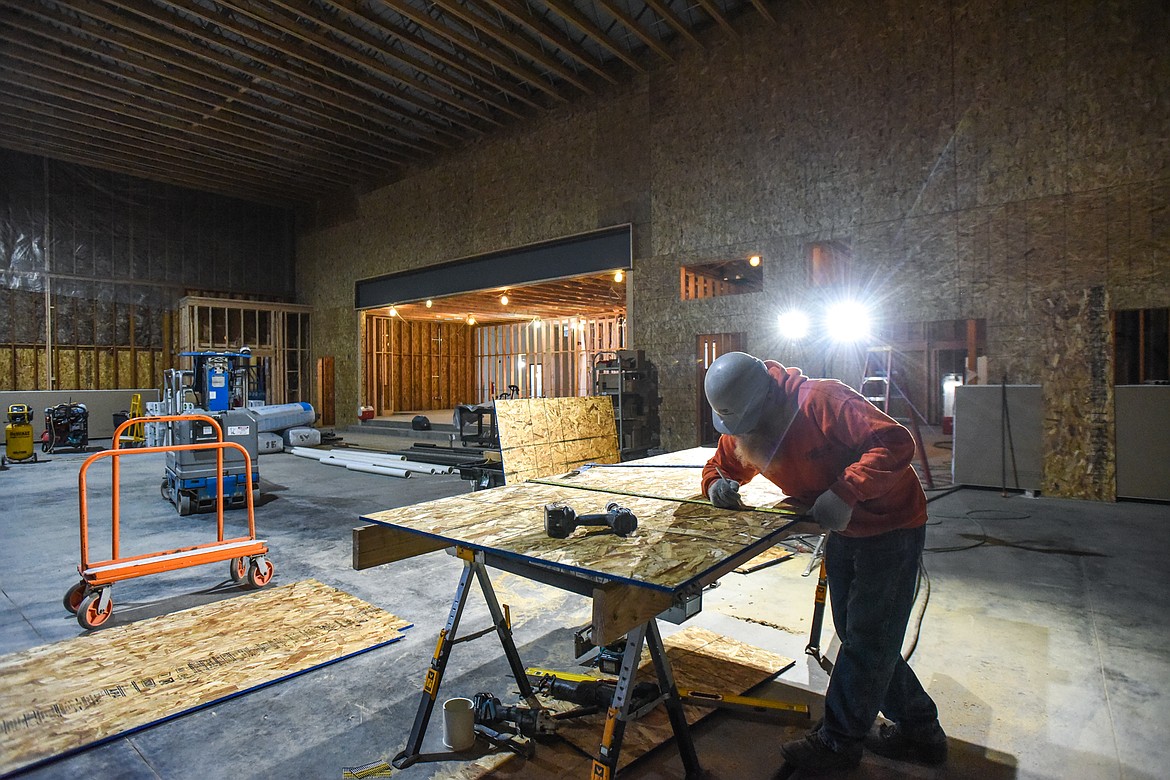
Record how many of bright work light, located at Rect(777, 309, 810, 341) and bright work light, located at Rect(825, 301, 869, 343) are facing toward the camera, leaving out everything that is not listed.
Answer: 2

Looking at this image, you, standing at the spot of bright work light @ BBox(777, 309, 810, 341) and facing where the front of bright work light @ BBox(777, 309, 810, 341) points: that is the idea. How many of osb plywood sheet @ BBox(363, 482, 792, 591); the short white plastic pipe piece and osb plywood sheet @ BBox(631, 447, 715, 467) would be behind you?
0

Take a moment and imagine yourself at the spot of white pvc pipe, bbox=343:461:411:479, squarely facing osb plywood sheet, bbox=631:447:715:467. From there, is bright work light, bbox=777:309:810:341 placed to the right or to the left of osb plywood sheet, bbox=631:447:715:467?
left

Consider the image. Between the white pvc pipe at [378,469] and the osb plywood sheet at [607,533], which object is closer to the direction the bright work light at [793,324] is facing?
the osb plywood sheet

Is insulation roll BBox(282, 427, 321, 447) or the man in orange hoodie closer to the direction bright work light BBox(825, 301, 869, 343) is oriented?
the man in orange hoodie

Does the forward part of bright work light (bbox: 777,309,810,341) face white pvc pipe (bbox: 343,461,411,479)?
no

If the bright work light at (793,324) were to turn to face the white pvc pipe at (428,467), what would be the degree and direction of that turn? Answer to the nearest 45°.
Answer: approximately 90° to its right

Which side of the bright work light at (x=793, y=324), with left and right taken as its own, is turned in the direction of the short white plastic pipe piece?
front

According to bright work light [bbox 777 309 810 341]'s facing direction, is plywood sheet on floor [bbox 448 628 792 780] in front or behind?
in front

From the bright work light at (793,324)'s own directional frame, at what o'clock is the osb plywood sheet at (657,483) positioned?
The osb plywood sheet is roughly at 12 o'clock from the bright work light.

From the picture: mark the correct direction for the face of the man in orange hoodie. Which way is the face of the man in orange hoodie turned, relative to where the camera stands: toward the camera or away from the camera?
toward the camera

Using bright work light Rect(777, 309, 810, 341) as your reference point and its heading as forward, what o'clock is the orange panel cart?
The orange panel cart is roughly at 1 o'clock from the bright work light.

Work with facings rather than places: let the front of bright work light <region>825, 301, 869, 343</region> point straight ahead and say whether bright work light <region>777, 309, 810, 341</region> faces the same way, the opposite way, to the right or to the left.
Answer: the same way

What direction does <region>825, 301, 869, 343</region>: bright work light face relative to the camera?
toward the camera

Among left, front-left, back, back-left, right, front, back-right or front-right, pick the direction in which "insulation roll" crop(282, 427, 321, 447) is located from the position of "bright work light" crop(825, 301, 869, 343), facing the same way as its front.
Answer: right

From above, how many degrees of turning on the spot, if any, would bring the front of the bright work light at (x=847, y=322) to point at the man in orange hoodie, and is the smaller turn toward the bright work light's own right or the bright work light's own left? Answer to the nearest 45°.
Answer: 0° — it already faces them

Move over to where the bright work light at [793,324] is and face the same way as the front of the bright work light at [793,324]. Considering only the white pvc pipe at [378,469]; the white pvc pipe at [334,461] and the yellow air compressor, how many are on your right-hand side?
3

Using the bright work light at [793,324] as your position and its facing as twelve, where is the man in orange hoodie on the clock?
The man in orange hoodie is roughly at 12 o'clock from the bright work light.
